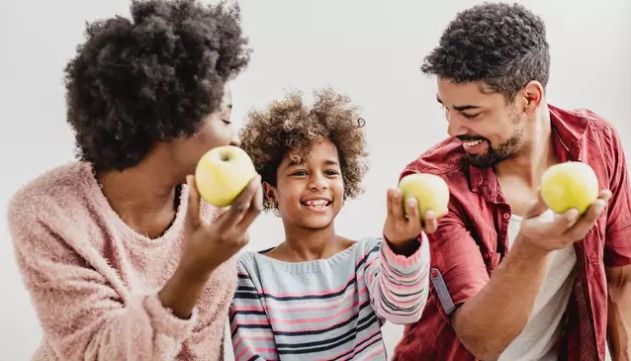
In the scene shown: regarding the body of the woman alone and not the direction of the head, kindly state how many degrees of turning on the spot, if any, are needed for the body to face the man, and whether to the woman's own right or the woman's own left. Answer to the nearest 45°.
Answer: approximately 45° to the woman's own left

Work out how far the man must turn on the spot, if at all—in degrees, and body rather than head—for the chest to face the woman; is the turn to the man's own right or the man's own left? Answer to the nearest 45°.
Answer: approximately 45° to the man's own right

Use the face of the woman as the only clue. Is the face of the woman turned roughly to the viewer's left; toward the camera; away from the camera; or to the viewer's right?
to the viewer's right

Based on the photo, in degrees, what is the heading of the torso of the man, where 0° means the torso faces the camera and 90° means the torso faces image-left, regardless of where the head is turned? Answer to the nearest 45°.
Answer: approximately 0°

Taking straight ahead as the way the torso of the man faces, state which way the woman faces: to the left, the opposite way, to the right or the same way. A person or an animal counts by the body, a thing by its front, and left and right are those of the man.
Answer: to the left
